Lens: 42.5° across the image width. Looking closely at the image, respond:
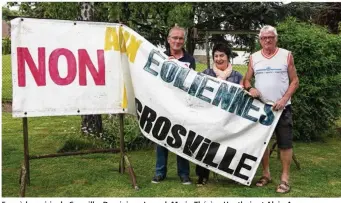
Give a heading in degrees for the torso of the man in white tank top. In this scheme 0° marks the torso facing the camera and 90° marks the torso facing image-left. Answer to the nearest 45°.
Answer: approximately 0°

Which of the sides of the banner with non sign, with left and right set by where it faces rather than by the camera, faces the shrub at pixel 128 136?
back

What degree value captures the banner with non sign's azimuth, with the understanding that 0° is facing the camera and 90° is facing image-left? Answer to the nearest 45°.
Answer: approximately 0°

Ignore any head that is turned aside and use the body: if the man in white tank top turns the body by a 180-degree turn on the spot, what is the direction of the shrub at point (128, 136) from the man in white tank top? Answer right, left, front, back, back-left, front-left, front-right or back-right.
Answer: front-left

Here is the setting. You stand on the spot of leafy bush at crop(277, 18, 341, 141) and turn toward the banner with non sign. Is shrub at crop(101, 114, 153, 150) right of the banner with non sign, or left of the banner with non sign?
right

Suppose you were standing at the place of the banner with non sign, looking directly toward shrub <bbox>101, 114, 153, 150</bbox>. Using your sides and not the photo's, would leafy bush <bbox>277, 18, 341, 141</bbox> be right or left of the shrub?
right

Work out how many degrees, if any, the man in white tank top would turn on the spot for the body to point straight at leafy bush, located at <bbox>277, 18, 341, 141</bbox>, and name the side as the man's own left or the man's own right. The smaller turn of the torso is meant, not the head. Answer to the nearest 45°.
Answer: approximately 180°

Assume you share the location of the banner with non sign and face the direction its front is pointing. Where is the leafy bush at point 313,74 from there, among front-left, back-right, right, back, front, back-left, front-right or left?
back-left
